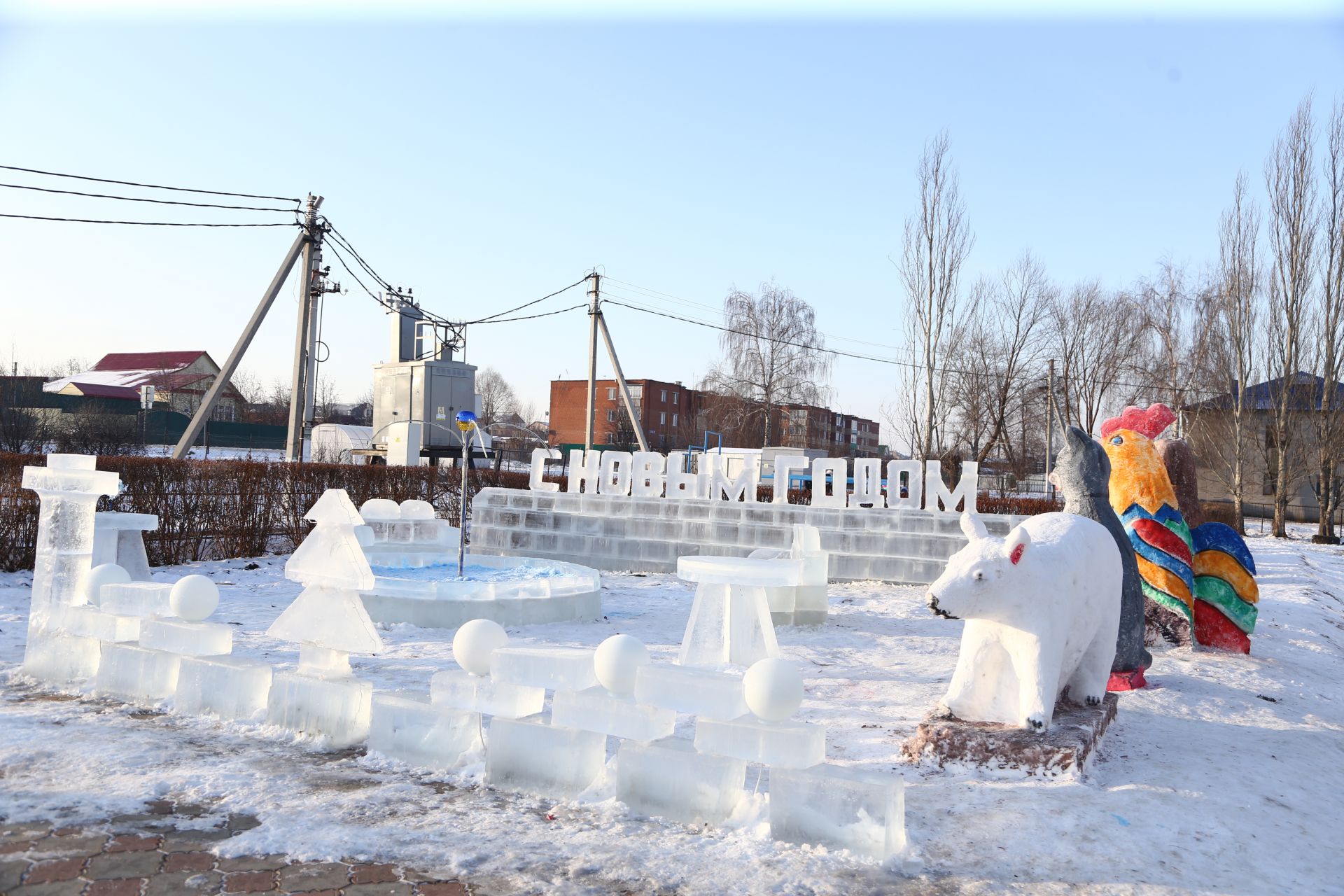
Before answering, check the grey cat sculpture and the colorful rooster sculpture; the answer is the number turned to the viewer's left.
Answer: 2

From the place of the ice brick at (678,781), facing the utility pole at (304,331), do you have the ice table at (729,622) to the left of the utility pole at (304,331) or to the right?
right

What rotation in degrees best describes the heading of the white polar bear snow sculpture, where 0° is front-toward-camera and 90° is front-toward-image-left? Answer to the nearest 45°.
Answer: approximately 45°

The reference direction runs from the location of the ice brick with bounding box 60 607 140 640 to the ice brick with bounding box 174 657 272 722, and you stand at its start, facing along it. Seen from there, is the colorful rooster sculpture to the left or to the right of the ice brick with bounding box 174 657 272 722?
left

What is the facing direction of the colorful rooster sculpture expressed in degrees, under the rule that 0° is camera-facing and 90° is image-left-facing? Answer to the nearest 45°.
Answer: approximately 90°

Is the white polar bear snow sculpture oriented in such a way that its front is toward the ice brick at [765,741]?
yes

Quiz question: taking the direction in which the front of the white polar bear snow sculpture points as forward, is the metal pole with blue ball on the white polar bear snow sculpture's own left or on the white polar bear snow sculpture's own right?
on the white polar bear snow sculpture's own right

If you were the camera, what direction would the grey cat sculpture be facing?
facing to the left of the viewer
